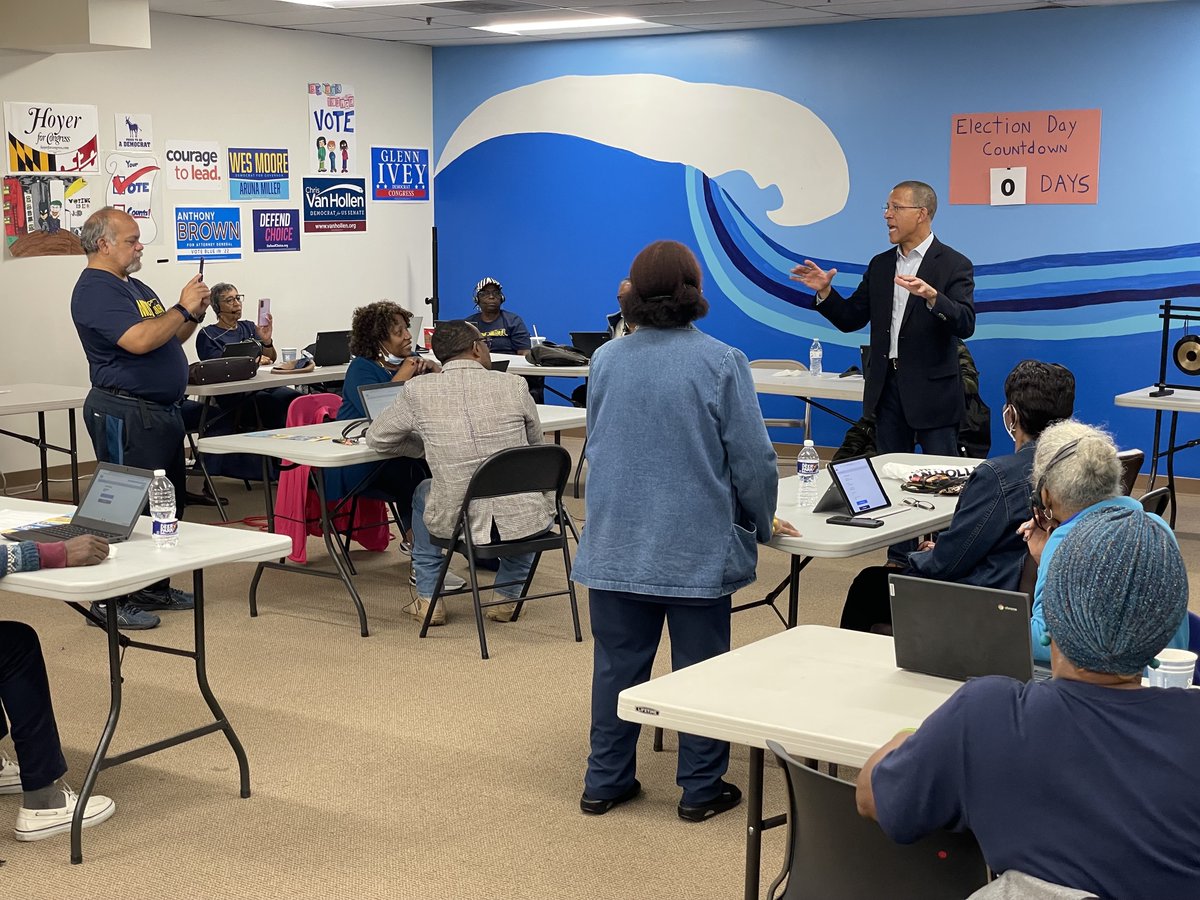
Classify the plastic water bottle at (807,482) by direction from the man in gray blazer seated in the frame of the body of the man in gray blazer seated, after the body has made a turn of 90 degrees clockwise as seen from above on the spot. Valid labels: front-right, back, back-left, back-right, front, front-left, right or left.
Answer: front-right

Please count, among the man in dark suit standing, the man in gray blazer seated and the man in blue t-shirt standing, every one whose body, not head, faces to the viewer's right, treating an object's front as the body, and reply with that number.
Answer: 1

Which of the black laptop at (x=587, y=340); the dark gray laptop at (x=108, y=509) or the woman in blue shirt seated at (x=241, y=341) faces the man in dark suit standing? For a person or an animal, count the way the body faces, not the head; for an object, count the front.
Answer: the woman in blue shirt seated

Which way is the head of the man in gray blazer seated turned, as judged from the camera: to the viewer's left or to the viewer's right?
to the viewer's right

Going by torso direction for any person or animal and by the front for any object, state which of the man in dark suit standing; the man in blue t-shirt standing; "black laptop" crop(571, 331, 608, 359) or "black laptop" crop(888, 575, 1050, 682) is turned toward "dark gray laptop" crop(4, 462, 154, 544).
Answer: the man in dark suit standing

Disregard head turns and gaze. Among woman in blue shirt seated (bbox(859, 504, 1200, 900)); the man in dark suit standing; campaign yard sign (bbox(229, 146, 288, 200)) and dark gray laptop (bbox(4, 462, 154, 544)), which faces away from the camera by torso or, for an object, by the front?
the woman in blue shirt seated

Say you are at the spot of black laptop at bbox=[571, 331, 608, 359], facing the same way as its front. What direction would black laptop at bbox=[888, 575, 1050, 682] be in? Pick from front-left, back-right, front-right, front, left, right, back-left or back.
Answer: back

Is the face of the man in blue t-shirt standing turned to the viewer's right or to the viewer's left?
to the viewer's right

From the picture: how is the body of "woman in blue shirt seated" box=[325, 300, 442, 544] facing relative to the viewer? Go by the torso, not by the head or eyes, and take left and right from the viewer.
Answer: facing to the right of the viewer

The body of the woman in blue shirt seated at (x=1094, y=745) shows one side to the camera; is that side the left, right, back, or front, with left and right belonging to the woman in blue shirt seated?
back

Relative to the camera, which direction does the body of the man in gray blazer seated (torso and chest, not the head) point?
away from the camera

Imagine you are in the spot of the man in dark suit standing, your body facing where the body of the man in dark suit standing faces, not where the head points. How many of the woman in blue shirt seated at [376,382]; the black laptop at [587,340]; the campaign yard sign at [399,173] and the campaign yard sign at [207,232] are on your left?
0

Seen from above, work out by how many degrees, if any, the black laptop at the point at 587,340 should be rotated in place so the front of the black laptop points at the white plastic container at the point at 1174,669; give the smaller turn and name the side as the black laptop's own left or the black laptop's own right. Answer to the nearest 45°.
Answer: approximately 180°

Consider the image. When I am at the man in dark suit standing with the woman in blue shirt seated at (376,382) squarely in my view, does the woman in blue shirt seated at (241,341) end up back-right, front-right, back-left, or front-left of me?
front-right

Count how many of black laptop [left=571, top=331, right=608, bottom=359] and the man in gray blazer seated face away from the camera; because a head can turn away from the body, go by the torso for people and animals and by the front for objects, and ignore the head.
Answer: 2

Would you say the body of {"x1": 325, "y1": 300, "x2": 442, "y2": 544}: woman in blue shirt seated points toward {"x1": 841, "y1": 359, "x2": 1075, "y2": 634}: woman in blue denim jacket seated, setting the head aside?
no

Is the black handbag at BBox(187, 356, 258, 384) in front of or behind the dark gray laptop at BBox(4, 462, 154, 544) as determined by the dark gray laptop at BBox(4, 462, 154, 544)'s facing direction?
behind

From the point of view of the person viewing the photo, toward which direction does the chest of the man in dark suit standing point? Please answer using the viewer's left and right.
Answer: facing the viewer and to the left of the viewer

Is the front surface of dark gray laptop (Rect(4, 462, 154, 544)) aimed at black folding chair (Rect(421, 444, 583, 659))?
no

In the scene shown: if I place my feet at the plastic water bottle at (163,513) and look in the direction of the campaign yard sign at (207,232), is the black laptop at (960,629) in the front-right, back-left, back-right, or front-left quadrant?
back-right

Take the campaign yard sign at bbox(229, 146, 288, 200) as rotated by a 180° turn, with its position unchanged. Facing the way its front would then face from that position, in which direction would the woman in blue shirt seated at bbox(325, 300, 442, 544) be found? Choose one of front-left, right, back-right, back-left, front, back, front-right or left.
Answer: back-left
